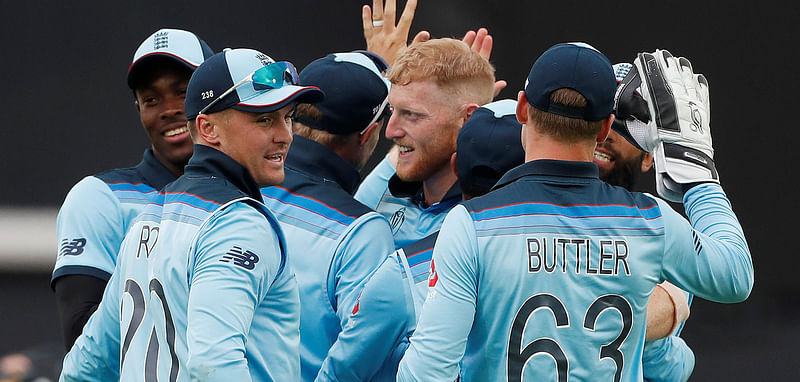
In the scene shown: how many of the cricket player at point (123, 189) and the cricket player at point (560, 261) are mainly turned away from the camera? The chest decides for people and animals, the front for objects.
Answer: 1

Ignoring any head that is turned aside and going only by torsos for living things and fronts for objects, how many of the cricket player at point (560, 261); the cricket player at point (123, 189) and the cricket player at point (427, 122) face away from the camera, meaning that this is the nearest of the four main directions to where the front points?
1

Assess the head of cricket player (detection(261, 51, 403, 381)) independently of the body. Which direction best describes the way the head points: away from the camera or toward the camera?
away from the camera

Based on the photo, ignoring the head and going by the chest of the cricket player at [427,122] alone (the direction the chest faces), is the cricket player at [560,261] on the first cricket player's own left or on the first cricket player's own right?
on the first cricket player's own left

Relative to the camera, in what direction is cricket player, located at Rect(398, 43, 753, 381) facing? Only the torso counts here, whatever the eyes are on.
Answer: away from the camera

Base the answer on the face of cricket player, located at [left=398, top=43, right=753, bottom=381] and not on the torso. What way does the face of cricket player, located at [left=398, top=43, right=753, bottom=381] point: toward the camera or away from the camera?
away from the camera

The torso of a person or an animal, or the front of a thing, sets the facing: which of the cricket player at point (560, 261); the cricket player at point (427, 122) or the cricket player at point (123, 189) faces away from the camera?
the cricket player at point (560, 261)

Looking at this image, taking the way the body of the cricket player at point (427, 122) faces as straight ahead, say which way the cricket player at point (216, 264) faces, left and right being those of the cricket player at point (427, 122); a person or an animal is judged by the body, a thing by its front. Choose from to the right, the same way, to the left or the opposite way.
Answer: the opposite way

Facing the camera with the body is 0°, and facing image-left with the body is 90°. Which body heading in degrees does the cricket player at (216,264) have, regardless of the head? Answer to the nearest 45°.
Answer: approximately 225°

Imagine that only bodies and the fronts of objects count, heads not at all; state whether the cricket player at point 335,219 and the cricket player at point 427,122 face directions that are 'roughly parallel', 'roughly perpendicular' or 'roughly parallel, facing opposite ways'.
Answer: roughly parallel, facing opposite ways

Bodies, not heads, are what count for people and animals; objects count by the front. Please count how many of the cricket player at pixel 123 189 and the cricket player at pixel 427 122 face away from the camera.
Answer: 0

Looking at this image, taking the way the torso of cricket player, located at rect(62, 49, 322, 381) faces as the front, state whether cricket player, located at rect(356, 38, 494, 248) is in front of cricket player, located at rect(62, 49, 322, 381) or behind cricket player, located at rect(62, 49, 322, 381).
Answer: in front

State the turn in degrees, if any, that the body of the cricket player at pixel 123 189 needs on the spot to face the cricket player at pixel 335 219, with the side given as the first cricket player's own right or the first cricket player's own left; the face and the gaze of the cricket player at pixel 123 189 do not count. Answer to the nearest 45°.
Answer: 0° — they already face them

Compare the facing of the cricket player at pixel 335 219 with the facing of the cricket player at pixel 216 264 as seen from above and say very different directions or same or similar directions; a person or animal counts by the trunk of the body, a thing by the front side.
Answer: same or similar directions

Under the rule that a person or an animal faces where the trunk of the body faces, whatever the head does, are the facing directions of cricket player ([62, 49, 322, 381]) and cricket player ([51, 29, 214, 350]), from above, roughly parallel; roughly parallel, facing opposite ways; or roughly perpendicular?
roughly perpendicular
